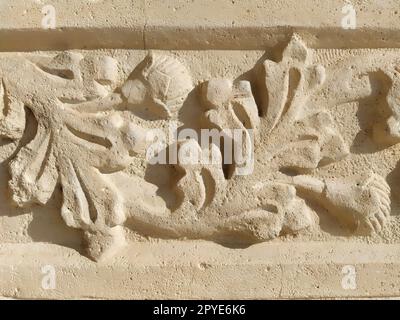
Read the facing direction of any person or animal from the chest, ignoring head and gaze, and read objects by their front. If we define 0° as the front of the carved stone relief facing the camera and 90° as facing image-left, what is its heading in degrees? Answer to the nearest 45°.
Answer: approximately 0°
